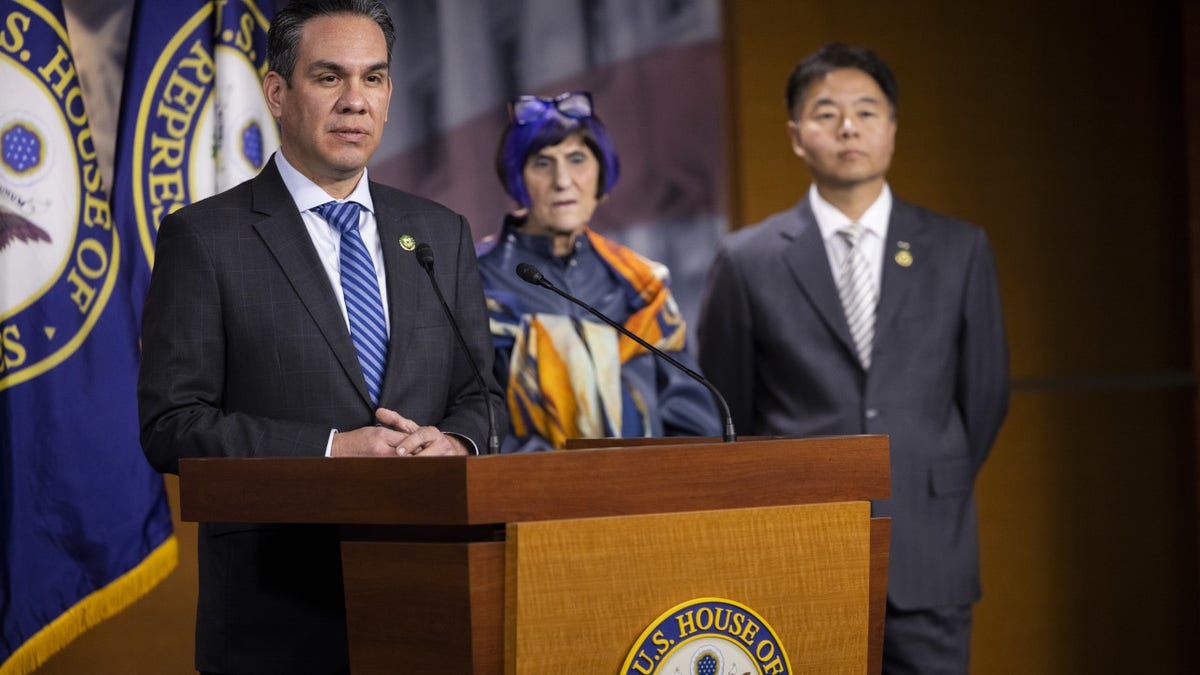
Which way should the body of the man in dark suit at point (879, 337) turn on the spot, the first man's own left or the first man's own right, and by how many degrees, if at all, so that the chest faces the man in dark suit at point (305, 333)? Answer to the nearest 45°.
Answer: approximately 45° to the first man's own right

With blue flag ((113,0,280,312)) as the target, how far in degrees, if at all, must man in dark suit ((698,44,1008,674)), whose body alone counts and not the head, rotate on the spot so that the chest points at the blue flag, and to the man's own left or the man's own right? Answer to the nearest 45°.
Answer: approximately 90° to the man's own right

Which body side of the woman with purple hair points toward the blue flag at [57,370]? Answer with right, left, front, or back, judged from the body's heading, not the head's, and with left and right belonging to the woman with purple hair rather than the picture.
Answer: right

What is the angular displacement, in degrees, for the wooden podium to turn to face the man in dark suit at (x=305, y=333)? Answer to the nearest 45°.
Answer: approximately 180°

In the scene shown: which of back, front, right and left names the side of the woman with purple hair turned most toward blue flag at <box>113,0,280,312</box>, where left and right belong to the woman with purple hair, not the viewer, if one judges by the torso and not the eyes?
right

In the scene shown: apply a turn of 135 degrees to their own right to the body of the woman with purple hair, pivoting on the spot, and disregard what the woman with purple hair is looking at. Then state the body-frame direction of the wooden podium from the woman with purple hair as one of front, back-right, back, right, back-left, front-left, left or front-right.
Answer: back-left

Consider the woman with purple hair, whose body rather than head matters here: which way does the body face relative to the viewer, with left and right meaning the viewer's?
facing the viewer

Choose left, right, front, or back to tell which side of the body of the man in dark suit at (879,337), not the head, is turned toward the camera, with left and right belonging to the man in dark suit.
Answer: front

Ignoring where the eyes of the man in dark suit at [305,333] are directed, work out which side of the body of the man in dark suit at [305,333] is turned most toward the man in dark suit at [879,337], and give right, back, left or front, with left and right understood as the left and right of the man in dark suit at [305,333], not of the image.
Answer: left

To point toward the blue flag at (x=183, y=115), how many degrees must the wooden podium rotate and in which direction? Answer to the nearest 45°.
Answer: approximately 180°

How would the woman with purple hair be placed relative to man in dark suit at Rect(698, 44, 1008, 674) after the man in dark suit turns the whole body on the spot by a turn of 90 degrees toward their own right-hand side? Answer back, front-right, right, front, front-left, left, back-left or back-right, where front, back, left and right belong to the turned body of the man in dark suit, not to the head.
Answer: front

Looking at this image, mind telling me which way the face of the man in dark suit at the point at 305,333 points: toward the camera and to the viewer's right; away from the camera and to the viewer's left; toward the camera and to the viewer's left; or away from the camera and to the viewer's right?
toward the camera and to the viewer's right

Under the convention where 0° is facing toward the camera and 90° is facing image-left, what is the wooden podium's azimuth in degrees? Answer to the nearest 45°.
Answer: approximately 315°
